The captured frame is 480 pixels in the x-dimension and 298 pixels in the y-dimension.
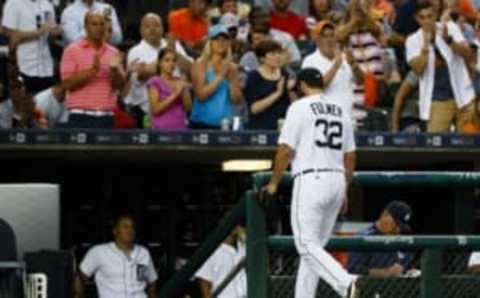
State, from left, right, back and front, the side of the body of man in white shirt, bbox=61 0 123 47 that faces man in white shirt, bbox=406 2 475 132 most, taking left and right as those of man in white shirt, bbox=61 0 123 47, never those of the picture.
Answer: left

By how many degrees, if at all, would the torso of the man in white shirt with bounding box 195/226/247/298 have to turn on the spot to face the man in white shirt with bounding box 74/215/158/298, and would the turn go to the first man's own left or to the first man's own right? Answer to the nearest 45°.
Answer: approximately 135° to the first man's own right

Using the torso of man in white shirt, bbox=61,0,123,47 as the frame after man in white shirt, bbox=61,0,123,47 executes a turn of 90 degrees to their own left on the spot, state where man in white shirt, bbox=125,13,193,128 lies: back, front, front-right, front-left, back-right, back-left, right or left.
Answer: front-right

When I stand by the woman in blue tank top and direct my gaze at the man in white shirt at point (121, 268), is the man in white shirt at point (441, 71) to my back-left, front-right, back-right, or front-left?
back-left

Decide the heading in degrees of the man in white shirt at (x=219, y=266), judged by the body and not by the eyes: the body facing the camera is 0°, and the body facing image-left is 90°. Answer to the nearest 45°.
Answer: approximately 315°

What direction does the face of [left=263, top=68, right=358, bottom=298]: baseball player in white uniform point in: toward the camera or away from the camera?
away from the camera

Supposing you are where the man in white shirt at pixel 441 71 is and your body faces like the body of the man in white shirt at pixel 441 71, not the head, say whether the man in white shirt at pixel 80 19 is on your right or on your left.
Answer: on your right

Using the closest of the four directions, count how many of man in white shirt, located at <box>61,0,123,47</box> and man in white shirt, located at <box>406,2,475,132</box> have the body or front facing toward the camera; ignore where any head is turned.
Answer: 2

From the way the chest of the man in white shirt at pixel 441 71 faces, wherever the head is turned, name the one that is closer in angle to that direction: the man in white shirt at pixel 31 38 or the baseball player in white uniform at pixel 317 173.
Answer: the baseball player in white uniform
